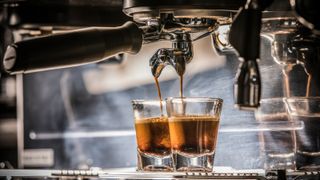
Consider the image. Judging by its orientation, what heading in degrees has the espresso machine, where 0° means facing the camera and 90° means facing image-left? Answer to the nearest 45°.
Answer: approximately 45°
